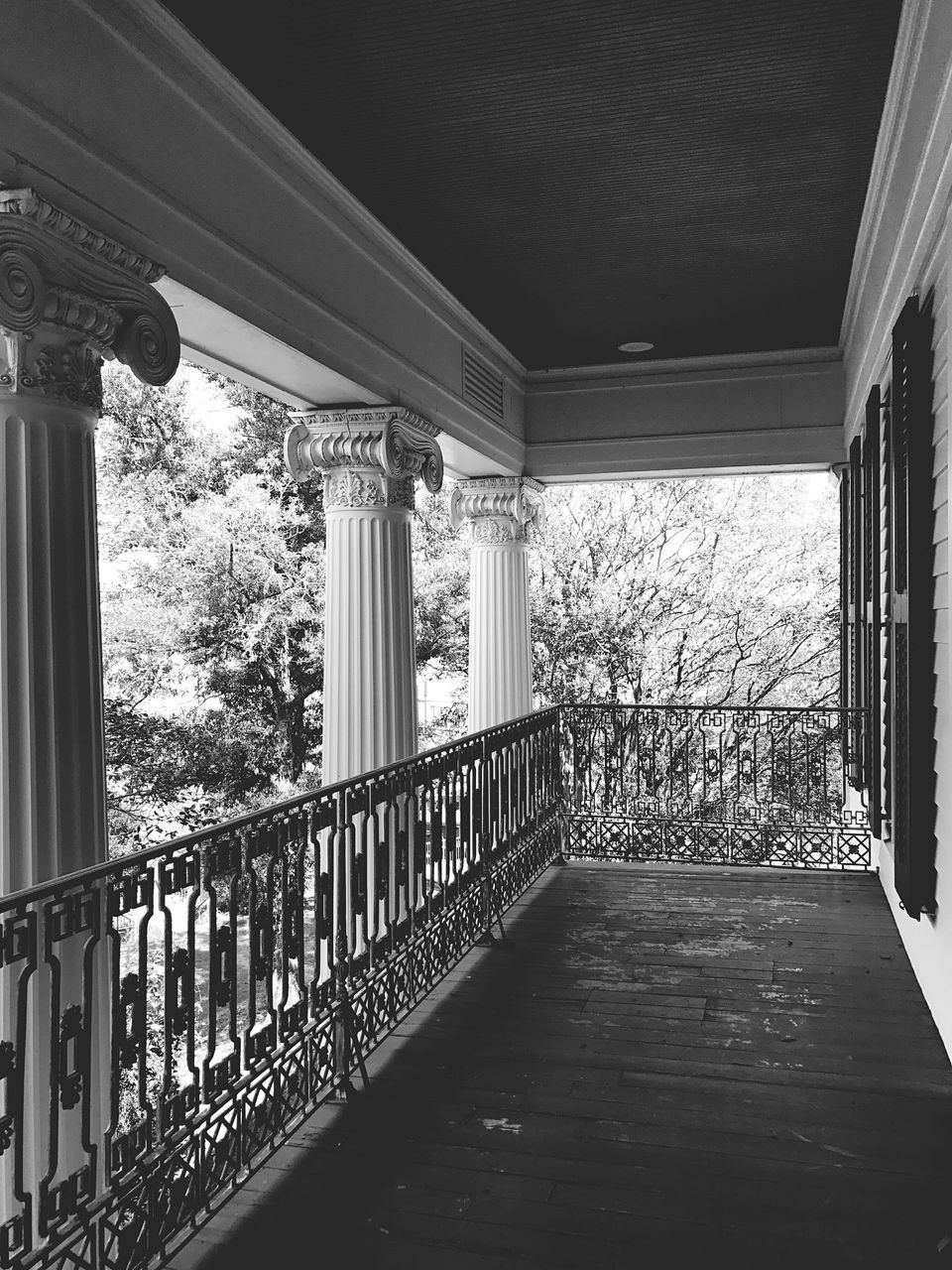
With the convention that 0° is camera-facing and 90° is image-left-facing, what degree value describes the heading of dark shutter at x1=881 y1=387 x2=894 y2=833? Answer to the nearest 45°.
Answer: approximately 90°

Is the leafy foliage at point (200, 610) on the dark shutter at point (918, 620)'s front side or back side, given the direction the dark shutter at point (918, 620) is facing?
on the front side

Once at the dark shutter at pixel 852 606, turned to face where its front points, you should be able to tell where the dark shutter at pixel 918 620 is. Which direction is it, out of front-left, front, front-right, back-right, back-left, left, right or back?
left

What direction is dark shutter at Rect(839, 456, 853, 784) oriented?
to the viewer's left

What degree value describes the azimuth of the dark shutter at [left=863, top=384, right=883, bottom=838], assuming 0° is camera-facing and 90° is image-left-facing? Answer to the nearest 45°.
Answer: approximately 90°

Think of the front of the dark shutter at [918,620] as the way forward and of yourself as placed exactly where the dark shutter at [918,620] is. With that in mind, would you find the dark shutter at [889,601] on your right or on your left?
on your right

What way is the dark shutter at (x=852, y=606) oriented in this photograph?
to the viewer's left

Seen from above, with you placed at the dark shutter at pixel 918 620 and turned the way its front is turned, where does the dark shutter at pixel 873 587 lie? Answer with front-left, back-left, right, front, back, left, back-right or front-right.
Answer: right

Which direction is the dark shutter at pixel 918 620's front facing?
to the viewer's left

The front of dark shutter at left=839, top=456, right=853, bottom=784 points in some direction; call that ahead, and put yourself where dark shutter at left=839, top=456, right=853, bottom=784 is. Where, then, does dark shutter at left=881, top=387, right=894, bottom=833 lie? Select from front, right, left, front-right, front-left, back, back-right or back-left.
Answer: left

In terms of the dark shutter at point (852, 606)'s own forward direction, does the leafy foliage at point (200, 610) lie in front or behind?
in front

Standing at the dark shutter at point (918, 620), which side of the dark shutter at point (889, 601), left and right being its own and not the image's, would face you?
left

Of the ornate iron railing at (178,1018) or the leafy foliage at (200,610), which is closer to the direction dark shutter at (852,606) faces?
the leafy foliage

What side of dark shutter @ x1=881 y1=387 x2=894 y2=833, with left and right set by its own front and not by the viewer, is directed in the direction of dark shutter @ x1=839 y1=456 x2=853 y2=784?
right
